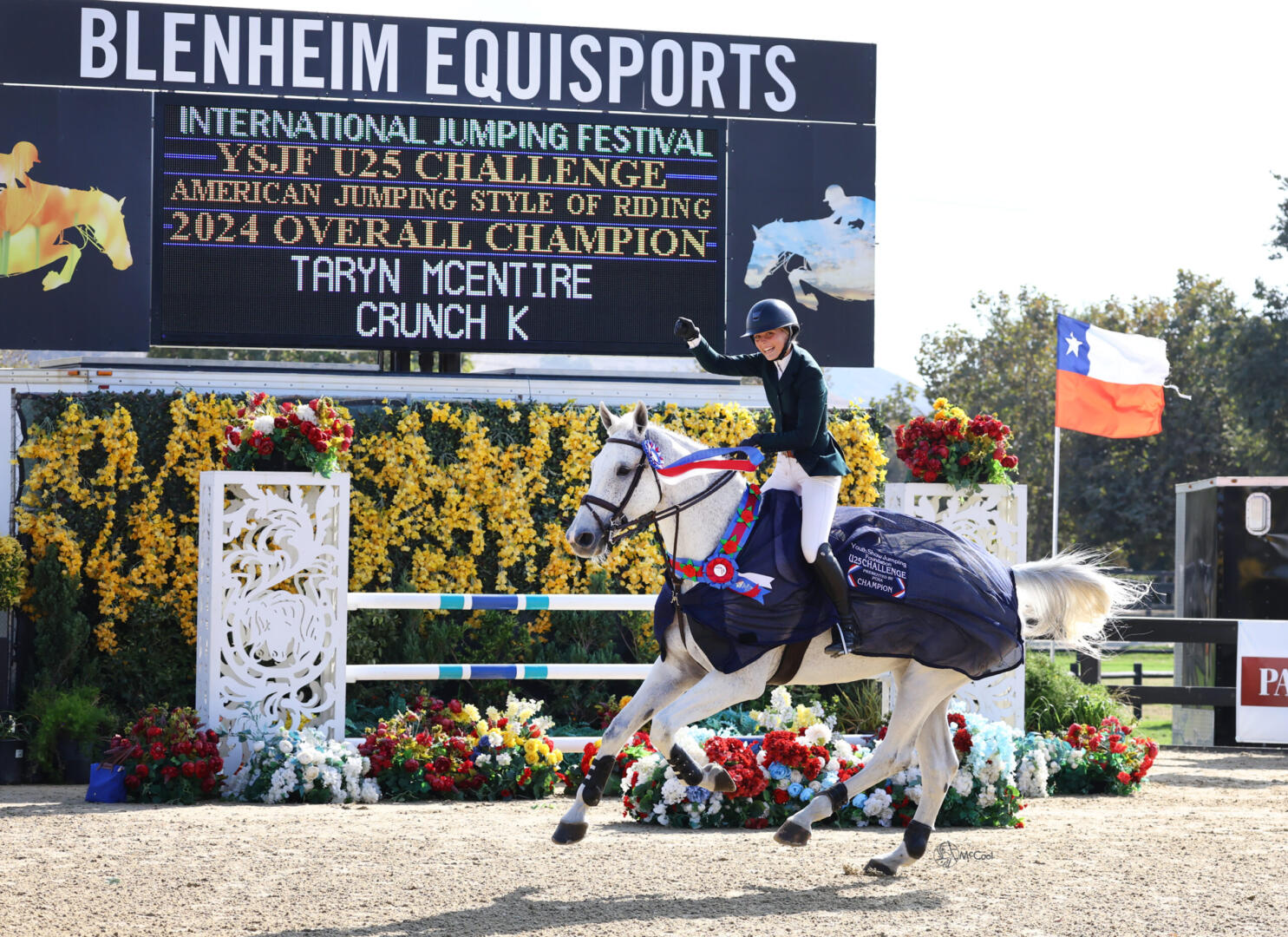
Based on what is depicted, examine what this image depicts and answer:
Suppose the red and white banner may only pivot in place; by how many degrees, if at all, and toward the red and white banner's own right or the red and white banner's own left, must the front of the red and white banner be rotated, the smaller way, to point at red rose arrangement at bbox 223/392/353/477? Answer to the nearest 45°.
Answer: approximately 45° to the red and white banner's own right

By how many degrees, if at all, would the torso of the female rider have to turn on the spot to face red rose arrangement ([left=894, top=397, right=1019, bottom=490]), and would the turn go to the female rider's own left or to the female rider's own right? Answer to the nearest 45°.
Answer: approximately 135° to the female rider's own right

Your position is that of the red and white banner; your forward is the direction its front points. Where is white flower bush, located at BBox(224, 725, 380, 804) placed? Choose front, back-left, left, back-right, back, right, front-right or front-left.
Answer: front-right

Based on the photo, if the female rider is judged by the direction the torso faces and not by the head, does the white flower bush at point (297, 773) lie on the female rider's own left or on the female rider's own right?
on the female rider's own right

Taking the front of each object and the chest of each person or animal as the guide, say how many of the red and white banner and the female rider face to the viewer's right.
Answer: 0

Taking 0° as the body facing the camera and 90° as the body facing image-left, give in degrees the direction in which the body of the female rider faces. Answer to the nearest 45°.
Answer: approximately 45°

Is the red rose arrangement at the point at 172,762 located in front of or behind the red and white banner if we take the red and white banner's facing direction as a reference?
in front

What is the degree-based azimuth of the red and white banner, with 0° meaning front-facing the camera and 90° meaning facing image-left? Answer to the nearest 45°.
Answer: approximately 0°

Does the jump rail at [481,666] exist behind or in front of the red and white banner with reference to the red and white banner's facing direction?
in front

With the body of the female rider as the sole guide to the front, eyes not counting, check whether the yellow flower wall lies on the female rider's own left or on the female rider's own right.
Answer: on the female rider's own right
